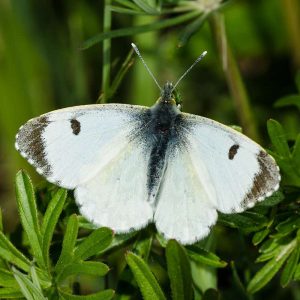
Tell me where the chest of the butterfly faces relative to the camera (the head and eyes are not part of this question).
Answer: away from the camera

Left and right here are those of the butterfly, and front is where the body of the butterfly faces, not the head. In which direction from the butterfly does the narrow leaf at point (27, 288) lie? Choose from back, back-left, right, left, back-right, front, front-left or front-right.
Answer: back-left

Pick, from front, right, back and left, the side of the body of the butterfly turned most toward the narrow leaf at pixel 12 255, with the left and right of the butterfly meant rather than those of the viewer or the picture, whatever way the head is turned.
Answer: left

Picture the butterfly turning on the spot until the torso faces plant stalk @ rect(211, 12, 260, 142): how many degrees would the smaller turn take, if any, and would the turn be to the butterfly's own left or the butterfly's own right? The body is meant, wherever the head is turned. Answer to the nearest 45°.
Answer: approximately 45° to the butterfly's own right

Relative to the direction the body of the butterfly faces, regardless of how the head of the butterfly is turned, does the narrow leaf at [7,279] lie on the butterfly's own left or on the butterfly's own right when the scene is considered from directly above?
on the butterfly's own left
